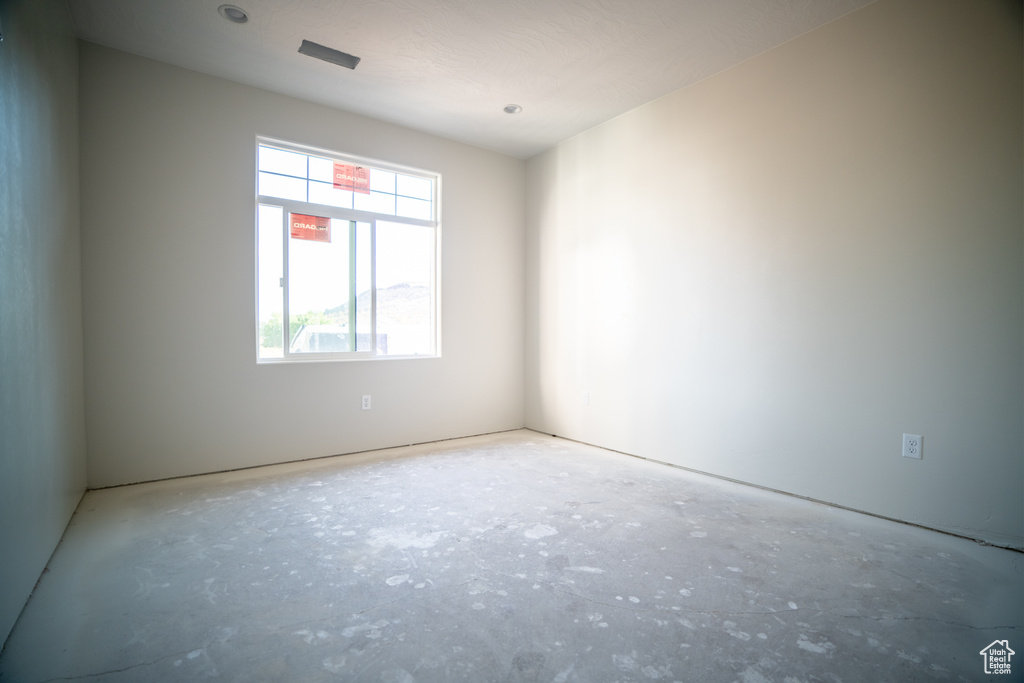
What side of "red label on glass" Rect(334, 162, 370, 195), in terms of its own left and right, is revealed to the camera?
back
